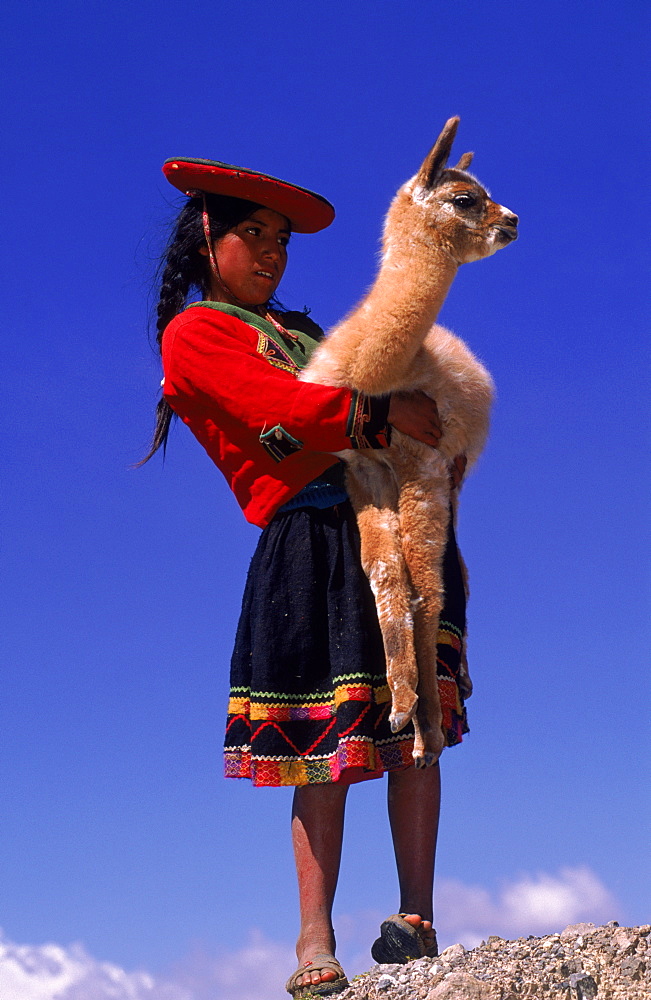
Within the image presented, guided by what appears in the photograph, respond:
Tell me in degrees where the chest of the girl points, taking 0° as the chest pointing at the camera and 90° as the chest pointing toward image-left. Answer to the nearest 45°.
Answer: approximately 315°
